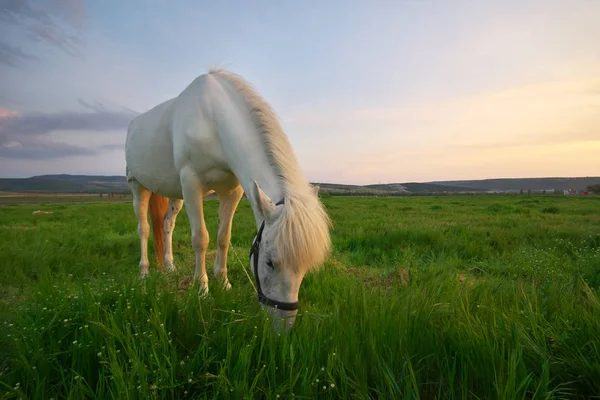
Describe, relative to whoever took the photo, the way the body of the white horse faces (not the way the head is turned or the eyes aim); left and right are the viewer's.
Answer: facing the viewer and to the right of the viewer
